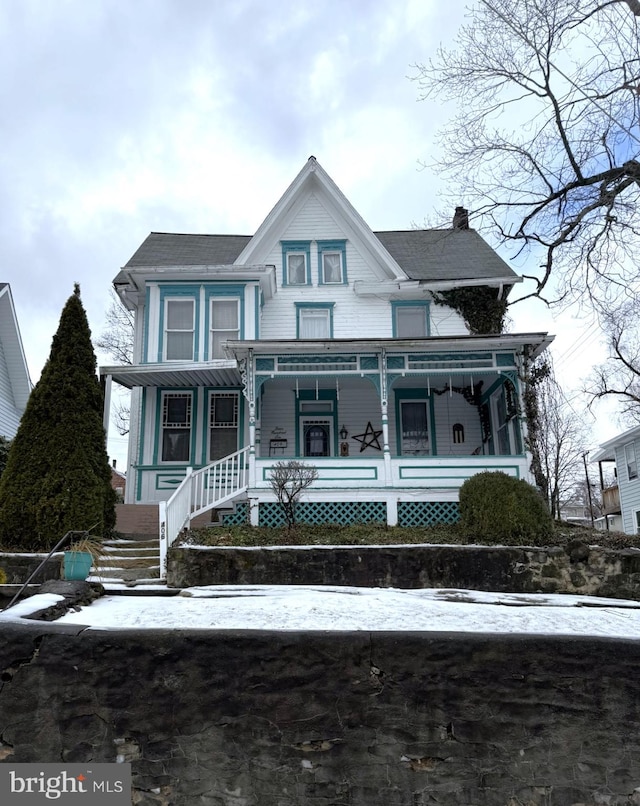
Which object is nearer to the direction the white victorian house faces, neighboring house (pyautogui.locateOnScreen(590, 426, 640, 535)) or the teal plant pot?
the teal plant pot

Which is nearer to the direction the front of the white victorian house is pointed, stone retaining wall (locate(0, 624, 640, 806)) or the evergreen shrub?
the stone retaining wall

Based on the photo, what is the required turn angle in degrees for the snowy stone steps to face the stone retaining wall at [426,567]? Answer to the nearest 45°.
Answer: approximately 45° to its left

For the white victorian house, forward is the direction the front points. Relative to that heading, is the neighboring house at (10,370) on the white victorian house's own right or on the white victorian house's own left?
on the white victorian house's own right

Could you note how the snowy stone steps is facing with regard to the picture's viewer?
facing the viewer

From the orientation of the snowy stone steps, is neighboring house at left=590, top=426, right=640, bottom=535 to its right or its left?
on its left

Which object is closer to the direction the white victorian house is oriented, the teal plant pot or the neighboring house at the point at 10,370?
the teal plant pot

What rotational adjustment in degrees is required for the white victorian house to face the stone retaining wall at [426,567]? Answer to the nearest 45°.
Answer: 0° — it already faces it

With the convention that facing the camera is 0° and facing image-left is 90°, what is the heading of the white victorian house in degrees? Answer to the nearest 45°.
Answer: approximately 0°

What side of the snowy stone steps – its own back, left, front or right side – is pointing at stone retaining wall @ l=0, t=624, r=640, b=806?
front

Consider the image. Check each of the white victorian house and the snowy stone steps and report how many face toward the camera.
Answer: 2

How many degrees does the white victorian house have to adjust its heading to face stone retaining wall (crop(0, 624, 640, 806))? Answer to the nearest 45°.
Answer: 0° — it already faces it

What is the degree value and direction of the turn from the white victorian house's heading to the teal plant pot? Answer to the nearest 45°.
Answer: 0° — it already faces it
